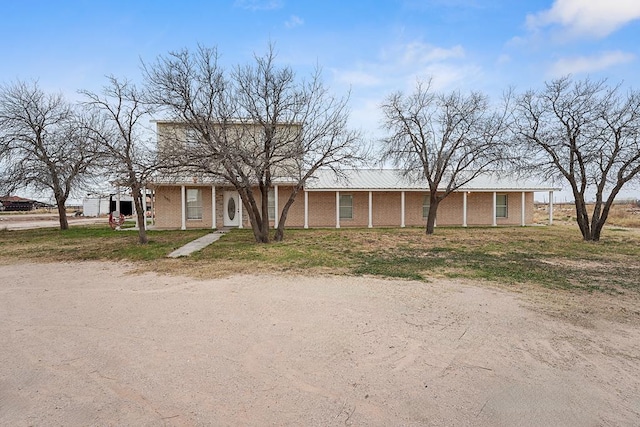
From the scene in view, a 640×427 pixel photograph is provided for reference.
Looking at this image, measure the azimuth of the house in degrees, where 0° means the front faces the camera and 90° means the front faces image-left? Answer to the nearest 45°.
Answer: approximately 0°
